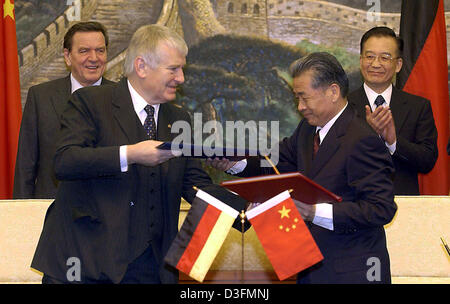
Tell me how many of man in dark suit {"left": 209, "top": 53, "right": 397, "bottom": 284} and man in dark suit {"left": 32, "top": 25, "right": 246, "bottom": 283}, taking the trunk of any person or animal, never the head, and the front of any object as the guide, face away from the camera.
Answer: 0

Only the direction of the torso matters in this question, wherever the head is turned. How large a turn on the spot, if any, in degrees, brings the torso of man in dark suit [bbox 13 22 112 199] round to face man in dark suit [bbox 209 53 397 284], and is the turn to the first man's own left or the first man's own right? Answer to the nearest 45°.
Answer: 0° — they already face them

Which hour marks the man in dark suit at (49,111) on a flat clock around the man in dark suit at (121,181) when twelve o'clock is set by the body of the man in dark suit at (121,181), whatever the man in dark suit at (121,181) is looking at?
the man in dark suit at (49,111) is roughly at 7 o'clock from the man in dark suit at (121,181).

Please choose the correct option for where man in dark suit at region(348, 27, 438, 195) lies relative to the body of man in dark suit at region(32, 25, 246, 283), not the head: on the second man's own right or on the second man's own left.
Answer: on the second man's own left

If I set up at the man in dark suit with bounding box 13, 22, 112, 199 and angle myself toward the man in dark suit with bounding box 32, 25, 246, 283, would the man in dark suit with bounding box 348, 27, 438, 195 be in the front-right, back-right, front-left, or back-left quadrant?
front-left

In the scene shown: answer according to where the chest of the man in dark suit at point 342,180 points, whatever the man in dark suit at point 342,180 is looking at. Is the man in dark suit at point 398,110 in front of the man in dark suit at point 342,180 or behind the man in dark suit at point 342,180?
behind

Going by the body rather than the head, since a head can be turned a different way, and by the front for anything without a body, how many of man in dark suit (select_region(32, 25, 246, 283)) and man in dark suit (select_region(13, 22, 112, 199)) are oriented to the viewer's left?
0

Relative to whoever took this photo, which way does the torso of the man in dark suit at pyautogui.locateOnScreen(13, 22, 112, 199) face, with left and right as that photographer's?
facing the viewer and to the right of the viewer

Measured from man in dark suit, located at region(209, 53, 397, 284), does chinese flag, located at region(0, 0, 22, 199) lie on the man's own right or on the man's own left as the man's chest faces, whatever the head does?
on the man's own right

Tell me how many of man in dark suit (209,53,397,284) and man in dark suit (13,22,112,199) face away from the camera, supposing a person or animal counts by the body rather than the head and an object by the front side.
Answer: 0

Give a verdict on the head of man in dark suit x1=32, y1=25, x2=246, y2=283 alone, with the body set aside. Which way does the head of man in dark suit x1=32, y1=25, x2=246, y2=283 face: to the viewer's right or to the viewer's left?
to the viewer's right

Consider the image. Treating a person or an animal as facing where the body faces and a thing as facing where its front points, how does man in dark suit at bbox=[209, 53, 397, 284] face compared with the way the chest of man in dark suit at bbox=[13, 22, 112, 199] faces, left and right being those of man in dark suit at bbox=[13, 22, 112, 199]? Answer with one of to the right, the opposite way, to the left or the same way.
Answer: to the right
